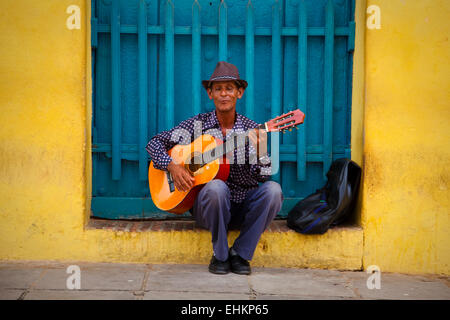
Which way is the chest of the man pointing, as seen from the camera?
toward the camera

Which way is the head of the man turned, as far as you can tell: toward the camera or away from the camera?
toward the camera

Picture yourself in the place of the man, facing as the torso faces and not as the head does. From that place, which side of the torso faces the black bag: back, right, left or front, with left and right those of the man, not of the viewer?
left
